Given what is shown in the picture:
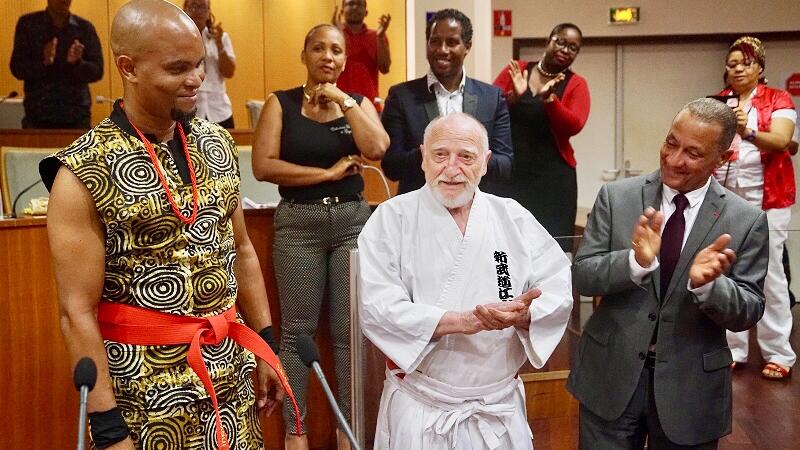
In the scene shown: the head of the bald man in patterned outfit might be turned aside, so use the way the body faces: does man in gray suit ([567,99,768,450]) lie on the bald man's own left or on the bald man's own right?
on the bald man's own left

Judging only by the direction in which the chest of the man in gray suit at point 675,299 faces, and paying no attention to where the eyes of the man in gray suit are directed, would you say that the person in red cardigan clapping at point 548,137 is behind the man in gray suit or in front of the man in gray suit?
behind

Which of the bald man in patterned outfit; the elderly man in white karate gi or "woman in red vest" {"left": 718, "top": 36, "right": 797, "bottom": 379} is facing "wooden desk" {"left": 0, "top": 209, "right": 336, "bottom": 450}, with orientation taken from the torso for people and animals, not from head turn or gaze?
the woman in red vest

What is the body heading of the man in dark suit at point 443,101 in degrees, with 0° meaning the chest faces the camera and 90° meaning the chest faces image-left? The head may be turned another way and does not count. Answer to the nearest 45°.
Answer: approximately 0°

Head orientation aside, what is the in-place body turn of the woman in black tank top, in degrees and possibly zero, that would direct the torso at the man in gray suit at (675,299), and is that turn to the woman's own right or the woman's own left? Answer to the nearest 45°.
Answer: approximately 45° to the woman's own left

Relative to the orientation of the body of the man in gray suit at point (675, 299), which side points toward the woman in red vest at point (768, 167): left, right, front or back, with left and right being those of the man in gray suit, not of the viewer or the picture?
back

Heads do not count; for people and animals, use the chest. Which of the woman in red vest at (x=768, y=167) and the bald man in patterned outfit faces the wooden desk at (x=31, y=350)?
the woman in red vest
